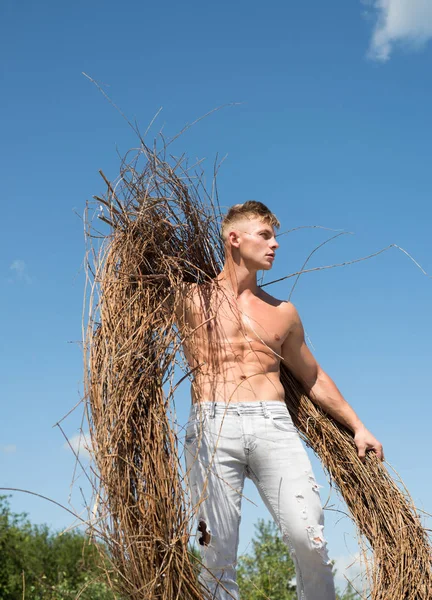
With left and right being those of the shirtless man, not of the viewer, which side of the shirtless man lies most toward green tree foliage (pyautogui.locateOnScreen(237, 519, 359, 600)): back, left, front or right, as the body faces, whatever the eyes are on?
back

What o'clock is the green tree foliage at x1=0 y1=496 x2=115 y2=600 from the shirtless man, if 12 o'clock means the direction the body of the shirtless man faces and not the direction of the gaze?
The green tree foliage is roughly at 5 o'clock from the shirtless man.

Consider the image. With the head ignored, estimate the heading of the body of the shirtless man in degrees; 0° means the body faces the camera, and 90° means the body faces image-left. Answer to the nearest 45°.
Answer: approximately 0°
